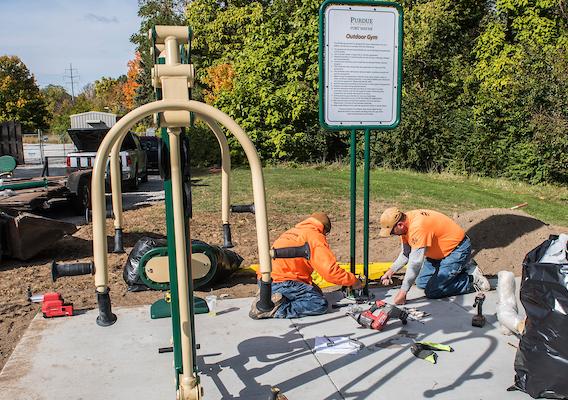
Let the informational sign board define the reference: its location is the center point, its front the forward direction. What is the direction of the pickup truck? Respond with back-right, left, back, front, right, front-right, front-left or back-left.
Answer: back-right

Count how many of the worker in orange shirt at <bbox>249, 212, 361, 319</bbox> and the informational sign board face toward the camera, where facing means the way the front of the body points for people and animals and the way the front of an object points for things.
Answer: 1

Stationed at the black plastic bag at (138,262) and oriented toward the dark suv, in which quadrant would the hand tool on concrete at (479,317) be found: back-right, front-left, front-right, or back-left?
back-right

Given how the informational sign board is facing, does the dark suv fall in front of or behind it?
behind

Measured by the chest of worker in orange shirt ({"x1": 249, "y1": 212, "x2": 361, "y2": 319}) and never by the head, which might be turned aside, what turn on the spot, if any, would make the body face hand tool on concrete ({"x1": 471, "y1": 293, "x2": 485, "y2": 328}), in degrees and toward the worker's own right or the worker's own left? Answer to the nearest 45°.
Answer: approximately 45° to the worker's own right

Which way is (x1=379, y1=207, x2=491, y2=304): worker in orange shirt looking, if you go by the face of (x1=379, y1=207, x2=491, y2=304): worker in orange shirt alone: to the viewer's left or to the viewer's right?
to the viewer's left

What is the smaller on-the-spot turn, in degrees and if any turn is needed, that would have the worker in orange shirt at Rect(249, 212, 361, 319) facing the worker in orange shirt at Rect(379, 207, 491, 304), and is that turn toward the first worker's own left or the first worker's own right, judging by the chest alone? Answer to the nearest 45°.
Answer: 0° — they already face them

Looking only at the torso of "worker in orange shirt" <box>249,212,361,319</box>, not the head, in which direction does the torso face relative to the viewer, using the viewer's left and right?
facing away from the viewer and to the right of the viewer

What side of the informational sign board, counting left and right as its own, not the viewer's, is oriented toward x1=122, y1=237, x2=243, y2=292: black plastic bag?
right
